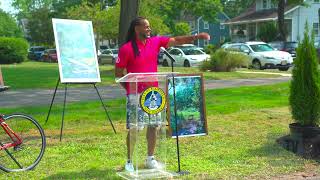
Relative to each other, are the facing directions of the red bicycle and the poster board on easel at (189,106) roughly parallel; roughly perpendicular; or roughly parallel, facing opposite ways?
roughly perpendicular

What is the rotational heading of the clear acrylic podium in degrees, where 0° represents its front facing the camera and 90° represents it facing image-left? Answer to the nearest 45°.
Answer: approximately 0°

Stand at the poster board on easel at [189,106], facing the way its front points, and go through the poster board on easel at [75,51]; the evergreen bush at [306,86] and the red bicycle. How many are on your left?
1

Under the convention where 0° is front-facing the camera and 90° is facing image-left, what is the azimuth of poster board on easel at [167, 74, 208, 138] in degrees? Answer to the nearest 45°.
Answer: approximately 0°

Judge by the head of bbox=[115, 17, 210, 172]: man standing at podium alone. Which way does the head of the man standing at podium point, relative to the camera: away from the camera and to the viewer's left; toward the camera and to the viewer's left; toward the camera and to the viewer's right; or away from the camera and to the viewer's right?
toward the camera and to the viewer's right

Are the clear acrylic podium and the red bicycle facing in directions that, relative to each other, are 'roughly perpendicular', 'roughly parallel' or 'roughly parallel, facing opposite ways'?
roughly perpendicular

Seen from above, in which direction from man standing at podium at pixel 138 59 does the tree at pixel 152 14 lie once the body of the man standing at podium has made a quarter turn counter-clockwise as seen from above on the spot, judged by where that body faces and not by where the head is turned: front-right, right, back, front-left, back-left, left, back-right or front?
front-left

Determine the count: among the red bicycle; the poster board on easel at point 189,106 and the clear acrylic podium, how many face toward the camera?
2

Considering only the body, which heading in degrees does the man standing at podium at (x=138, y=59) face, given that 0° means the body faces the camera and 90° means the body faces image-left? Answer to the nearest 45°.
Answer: approximately 315°
